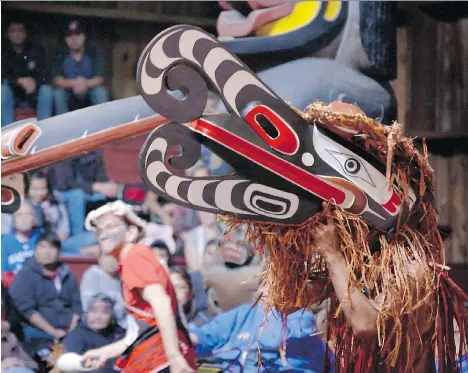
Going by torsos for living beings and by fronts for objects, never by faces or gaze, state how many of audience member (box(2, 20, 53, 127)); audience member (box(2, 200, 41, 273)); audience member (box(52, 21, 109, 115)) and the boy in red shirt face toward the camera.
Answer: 3
